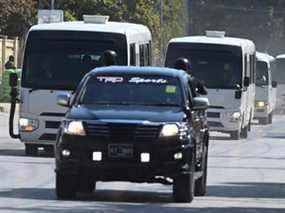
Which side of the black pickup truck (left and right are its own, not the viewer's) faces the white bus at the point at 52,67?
back

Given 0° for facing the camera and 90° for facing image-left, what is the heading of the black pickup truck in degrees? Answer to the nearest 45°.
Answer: approximately 0°

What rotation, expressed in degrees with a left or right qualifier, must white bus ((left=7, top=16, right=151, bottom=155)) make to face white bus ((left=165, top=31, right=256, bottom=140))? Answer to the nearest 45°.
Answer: approximately 135° to its left

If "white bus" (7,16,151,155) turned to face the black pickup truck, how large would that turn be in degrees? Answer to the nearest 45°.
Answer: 0° — it already faces it

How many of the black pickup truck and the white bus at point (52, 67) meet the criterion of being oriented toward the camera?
2

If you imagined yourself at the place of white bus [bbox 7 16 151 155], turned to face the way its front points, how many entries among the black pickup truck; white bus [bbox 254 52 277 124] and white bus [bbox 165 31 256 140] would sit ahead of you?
1

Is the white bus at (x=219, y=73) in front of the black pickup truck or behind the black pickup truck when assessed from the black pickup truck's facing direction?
behind

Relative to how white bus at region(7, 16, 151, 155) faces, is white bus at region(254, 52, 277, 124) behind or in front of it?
behind

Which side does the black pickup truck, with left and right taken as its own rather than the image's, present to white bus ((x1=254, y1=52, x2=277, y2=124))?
back
